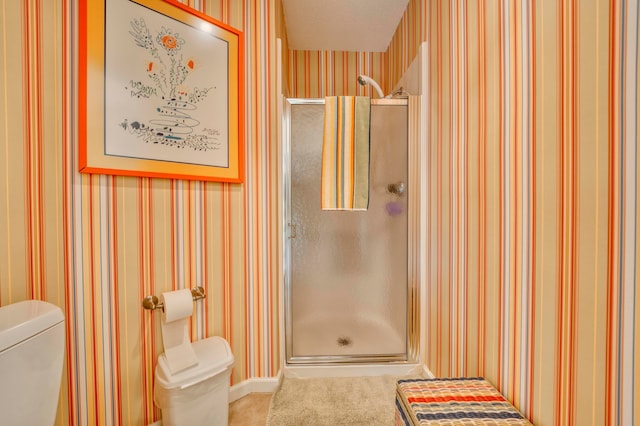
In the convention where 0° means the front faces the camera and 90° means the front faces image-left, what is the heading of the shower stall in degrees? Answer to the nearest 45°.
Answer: approximately 0°

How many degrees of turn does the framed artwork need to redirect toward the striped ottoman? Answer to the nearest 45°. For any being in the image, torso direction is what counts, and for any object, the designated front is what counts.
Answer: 0° — it already faces it

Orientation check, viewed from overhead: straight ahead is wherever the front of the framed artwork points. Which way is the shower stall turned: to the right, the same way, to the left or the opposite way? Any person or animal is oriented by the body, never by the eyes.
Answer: to the right

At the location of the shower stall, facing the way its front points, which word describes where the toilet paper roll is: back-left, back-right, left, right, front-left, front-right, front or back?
front-right

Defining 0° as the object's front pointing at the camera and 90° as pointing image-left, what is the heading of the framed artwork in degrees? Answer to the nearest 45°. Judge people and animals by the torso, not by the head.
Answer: approximately 315°

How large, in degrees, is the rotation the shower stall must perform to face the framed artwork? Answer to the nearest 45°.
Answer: approximately 45° to its right
